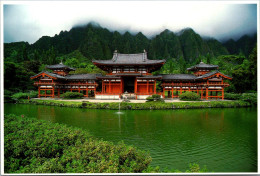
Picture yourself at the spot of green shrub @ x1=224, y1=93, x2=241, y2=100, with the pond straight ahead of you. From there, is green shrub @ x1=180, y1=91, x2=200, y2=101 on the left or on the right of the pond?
right

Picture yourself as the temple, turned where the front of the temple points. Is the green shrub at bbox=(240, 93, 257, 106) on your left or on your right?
on your left

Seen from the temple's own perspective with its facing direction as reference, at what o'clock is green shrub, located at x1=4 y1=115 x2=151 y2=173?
The green shrub is roughly at 12 o'clock from the temple.

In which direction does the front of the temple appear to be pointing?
toward the camera

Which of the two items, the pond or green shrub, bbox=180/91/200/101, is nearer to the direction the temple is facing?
the pond

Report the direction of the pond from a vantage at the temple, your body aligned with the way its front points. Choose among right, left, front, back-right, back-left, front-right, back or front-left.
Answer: front

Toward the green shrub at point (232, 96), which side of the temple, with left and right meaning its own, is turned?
left

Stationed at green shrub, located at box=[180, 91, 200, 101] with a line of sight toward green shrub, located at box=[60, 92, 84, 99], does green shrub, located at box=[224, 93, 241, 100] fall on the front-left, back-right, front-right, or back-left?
back-right
